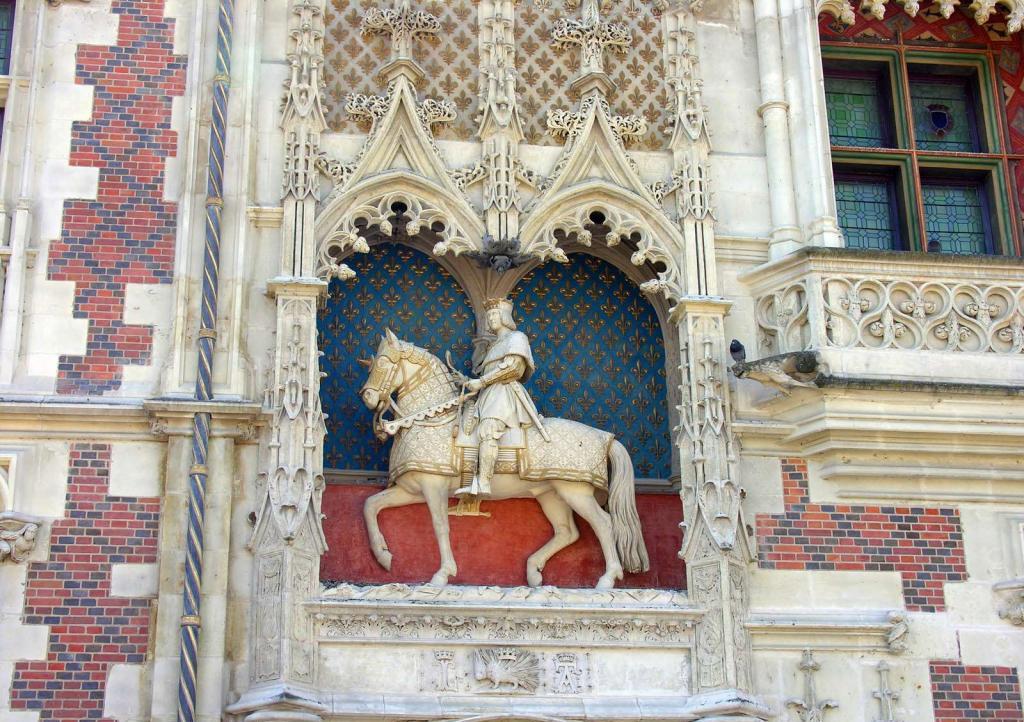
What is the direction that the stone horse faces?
to the viewer's left

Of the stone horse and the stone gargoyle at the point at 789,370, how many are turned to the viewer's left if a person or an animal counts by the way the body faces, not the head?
2

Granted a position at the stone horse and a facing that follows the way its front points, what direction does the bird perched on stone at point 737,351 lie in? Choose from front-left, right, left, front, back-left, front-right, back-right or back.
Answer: back

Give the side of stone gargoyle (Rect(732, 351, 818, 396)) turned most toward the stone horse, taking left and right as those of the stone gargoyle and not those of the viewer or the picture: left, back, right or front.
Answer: front

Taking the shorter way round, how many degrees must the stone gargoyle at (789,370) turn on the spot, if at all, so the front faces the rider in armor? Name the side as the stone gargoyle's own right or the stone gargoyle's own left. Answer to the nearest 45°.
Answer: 0° — it already faces them

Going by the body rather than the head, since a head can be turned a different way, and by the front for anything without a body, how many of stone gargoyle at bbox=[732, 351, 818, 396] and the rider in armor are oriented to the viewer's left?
2

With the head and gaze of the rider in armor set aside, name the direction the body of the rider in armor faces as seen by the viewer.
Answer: to the viewer's left

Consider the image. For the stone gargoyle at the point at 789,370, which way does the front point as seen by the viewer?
to the viewer's left

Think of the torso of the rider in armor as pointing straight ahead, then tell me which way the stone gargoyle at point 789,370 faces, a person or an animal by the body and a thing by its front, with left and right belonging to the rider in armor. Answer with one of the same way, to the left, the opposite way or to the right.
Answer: the same way

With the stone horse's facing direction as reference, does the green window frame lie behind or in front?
behind

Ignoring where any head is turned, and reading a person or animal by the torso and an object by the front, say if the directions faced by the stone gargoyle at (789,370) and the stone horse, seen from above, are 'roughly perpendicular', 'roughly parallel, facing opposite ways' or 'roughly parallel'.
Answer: roughly parallel

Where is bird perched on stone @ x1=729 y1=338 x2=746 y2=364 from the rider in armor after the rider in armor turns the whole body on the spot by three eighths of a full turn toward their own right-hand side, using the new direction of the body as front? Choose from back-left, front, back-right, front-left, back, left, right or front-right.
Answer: front-right

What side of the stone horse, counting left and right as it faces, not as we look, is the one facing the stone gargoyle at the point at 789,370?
back

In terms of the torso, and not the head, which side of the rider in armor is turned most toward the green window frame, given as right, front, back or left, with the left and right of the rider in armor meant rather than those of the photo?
back
